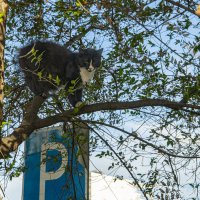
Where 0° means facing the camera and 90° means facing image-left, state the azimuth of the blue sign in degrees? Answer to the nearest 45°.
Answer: approximately 0°
